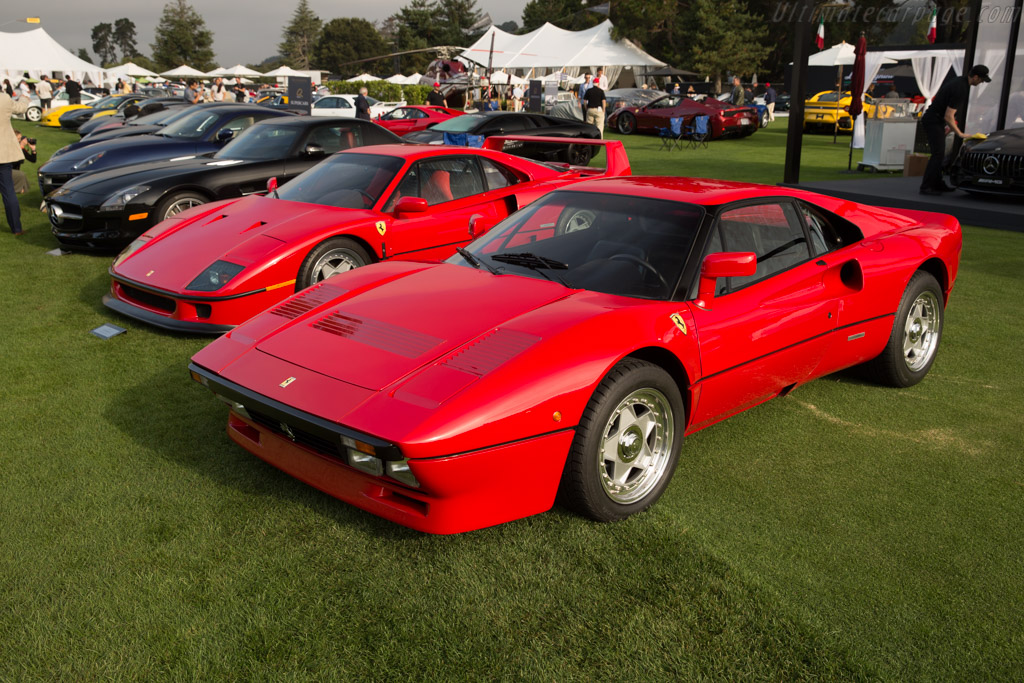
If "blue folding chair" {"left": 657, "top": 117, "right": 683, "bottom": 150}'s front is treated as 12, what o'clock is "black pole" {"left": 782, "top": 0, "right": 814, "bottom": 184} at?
The black pole is roughly at 10 o'clock from the blue folding chair.

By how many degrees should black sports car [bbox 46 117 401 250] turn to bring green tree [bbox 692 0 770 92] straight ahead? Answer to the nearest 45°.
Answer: approximately 180°

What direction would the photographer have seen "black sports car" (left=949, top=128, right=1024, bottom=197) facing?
facing the viewer and to the left of the viewer

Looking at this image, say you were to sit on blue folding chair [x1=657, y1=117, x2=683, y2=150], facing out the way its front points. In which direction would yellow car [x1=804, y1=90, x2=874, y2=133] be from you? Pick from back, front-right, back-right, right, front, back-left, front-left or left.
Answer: back

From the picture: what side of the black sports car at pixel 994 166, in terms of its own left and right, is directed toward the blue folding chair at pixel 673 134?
right

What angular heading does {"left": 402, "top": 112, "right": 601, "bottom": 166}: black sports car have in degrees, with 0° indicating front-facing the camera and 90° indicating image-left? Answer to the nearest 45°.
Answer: approximately 45°

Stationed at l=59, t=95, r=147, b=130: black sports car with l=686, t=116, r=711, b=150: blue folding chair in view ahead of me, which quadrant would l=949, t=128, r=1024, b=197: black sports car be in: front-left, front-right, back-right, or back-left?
front-right

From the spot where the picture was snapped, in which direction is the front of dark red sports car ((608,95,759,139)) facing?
facing away from the viewer and to the left of the viewer

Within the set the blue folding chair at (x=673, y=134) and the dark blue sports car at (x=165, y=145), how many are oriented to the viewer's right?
0

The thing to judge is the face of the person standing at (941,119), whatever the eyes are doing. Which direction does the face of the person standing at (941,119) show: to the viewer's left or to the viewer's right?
to the viewer's right

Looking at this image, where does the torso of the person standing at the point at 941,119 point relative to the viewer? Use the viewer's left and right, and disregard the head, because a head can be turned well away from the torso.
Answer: facing to the right of the viewer

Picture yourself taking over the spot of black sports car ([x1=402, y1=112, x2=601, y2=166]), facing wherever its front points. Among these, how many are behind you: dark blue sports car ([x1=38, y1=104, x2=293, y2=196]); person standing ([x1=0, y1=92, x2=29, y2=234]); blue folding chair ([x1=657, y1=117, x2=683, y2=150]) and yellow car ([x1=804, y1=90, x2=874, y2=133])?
2

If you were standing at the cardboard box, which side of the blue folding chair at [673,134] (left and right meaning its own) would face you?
left
